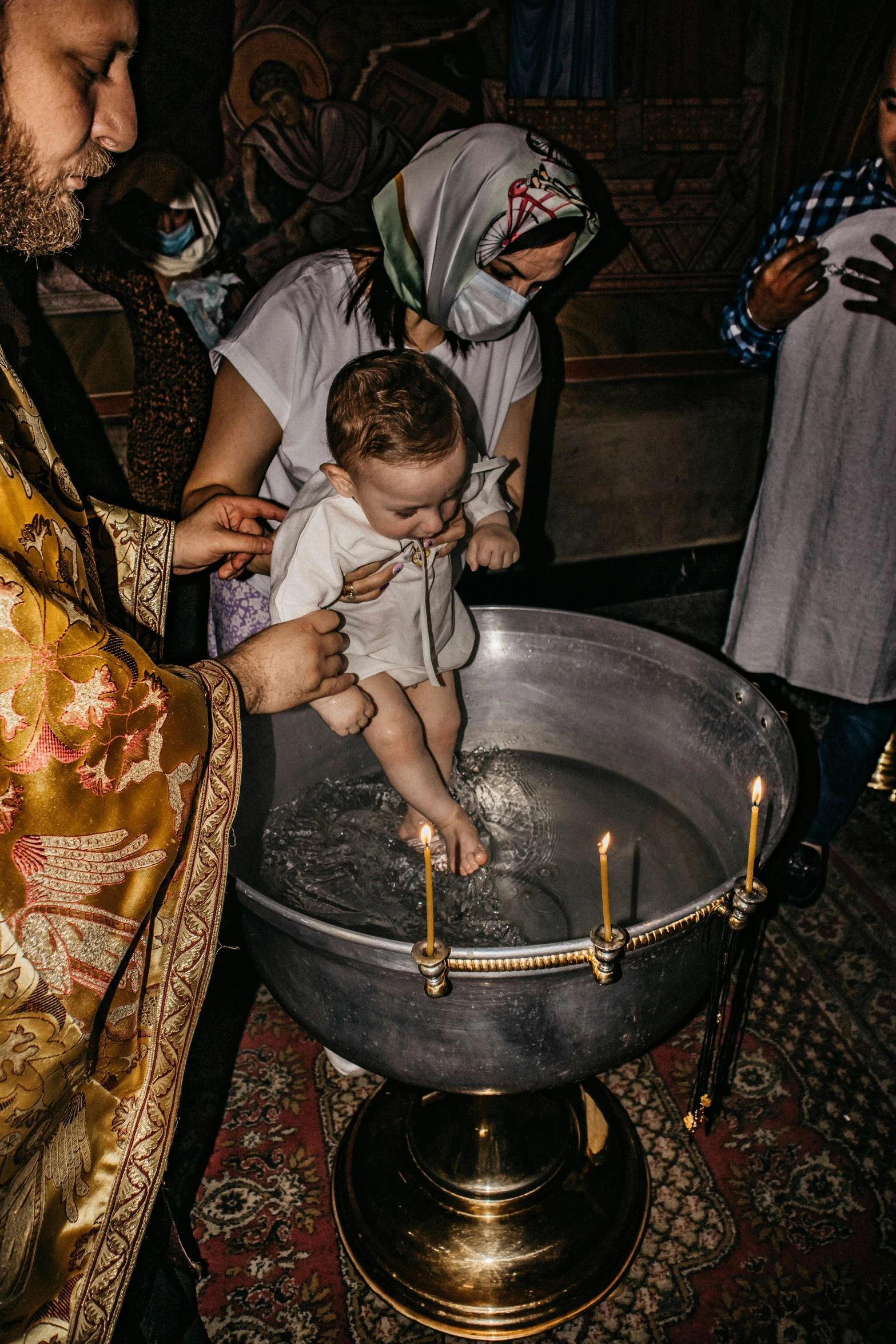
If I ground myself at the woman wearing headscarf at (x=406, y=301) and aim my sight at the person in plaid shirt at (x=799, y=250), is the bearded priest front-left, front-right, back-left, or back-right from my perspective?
back-right

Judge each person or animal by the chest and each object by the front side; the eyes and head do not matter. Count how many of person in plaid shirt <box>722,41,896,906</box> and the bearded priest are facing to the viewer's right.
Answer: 1

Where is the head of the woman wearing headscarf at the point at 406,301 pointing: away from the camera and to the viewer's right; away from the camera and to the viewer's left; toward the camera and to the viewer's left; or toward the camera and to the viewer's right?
toward the camera and to the viewer's right

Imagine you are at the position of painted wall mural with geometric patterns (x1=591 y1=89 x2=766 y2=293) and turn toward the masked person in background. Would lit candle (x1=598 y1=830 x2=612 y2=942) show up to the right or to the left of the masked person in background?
left

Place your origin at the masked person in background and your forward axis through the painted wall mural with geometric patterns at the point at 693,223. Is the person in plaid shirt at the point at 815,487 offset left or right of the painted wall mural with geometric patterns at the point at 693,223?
right

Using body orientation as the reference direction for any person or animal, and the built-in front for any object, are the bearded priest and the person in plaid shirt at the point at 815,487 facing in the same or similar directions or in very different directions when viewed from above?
very different directions

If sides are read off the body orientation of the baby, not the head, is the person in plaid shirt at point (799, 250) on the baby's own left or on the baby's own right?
on the baby's own left

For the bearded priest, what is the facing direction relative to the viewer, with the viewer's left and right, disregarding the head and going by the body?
facing to the right of the viewer

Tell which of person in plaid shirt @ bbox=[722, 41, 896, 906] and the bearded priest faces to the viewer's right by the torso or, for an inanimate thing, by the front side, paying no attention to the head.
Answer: the bearded priest

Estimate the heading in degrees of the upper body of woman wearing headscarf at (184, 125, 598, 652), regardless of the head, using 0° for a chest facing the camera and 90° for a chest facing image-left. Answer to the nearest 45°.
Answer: approximately 315°
